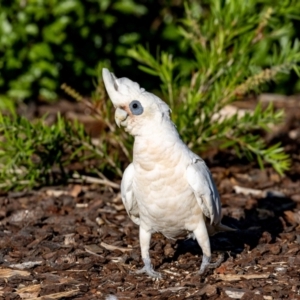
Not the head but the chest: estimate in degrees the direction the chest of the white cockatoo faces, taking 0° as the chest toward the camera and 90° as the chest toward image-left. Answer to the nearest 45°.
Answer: approximately 45°

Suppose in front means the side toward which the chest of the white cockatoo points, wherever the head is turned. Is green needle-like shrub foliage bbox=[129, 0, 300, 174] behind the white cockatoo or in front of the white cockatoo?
behind
